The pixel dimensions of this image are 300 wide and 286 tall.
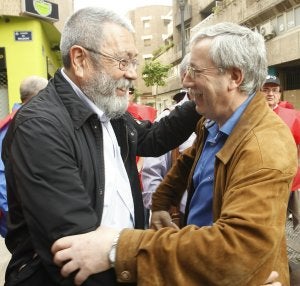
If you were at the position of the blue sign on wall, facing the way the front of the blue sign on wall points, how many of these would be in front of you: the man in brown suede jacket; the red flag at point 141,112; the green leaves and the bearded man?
3

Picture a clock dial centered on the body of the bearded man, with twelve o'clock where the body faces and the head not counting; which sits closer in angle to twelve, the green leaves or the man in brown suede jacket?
the man in brown suede jacket

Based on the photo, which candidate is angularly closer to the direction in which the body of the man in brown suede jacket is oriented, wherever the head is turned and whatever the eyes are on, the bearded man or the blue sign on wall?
the bearded man

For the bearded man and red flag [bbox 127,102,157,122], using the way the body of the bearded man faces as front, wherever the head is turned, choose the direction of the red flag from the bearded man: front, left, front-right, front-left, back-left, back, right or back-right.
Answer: back-left

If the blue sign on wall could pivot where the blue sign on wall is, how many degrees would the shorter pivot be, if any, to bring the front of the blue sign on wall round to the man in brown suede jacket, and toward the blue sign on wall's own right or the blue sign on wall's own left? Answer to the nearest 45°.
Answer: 0° — it already faces them

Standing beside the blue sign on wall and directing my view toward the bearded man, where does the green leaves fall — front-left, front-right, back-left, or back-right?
back-left

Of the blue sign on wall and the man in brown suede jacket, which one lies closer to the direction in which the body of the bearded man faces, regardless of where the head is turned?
the man in brown suede jacket

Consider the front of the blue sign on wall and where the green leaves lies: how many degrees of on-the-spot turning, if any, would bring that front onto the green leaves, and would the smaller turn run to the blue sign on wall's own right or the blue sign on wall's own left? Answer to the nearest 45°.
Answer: approximately 135° to the blue sign on wall's own left

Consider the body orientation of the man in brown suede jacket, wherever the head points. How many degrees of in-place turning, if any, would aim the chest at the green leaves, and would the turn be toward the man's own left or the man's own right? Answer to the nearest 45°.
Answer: approximately 135° to the man's own right

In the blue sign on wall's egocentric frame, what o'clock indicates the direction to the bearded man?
The bearded man is roughly at 12 o'clock from the blue sign on wall.

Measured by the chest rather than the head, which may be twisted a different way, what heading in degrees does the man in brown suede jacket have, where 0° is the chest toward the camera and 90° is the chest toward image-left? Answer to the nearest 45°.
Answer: approximately 45°

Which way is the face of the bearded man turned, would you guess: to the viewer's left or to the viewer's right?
to the viewer's right

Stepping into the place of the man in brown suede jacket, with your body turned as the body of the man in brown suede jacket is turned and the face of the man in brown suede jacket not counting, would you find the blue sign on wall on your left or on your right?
on your right

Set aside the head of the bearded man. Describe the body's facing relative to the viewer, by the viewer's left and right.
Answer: facing the viewer and to the right of the viewer
